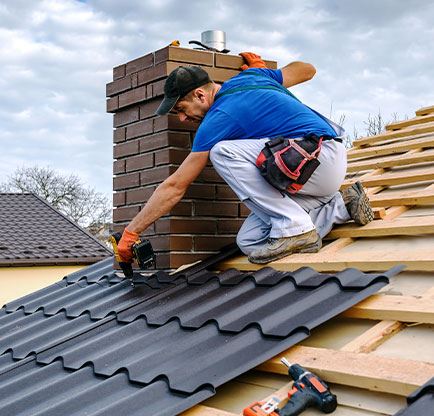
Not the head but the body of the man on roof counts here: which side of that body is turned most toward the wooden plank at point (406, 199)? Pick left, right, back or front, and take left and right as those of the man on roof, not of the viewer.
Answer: back

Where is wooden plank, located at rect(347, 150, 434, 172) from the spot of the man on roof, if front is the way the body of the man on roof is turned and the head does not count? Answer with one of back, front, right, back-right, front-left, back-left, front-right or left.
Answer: back-right

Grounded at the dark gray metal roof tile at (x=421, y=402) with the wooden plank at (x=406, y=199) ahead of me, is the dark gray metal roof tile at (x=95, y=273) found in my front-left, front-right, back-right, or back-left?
front-left

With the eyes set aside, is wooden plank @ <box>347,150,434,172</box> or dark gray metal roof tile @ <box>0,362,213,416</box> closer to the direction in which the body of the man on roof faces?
the dark gray metal roof tile

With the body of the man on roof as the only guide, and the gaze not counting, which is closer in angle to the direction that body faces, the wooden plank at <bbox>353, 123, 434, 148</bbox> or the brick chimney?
the brick chimney

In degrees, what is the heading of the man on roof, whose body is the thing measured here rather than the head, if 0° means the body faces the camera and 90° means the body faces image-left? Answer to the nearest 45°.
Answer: approximately 90°

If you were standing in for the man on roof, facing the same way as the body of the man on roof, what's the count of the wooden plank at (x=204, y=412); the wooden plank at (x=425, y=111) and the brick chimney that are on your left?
1

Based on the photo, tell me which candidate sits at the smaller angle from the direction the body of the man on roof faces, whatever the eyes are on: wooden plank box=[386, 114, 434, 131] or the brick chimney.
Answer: the brick chimney

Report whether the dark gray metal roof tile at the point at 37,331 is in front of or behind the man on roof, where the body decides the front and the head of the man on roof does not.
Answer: in front

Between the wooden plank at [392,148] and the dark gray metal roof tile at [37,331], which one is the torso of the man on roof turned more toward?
the dark gray metal roof tile

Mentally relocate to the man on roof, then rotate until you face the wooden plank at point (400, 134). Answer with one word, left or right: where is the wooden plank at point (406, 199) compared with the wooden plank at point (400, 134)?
right

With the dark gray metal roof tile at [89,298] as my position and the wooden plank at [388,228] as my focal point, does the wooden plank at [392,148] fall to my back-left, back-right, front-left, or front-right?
front-left
